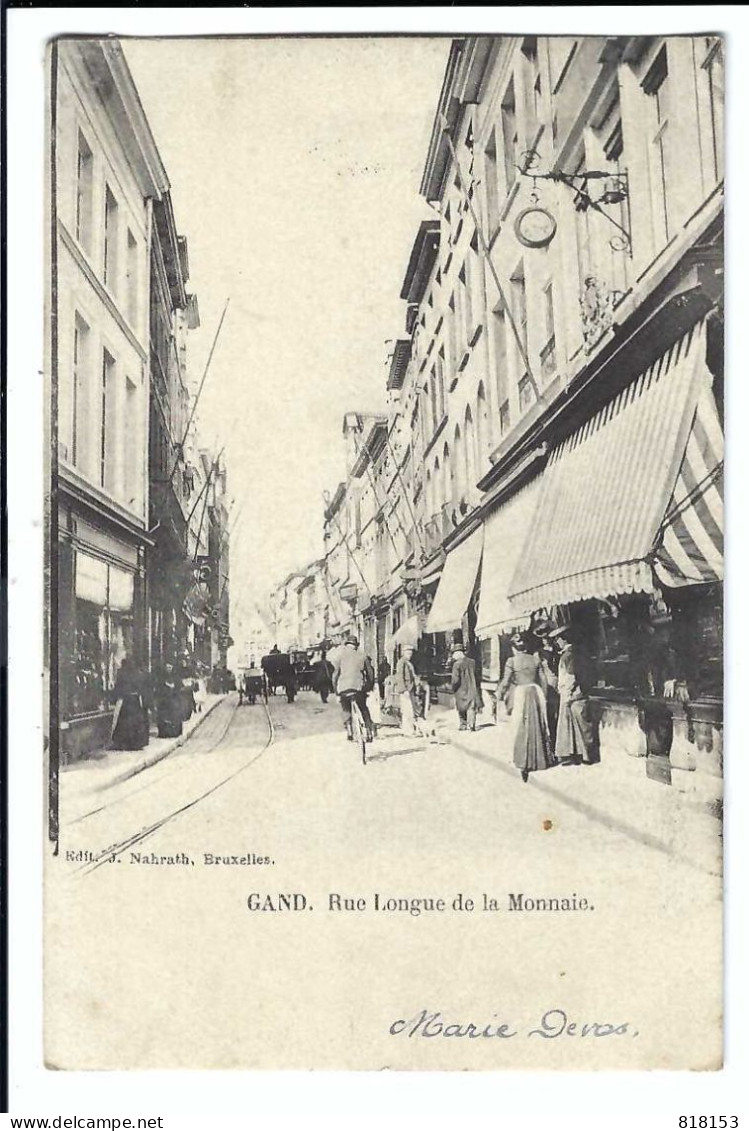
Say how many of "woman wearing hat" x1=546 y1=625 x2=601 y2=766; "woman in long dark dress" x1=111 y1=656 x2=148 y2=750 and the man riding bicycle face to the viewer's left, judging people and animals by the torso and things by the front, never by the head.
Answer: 1

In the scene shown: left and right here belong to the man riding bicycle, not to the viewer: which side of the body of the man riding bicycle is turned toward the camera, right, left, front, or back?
back

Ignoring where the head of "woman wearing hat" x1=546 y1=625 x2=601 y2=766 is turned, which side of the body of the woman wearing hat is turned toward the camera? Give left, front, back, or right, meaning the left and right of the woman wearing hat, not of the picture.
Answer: left

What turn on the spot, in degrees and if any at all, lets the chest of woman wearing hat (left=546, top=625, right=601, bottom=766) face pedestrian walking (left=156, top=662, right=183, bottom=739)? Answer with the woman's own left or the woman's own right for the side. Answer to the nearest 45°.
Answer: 0° — they already face them

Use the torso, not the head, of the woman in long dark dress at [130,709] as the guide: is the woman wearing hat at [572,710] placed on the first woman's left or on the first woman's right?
on the first woman's right
